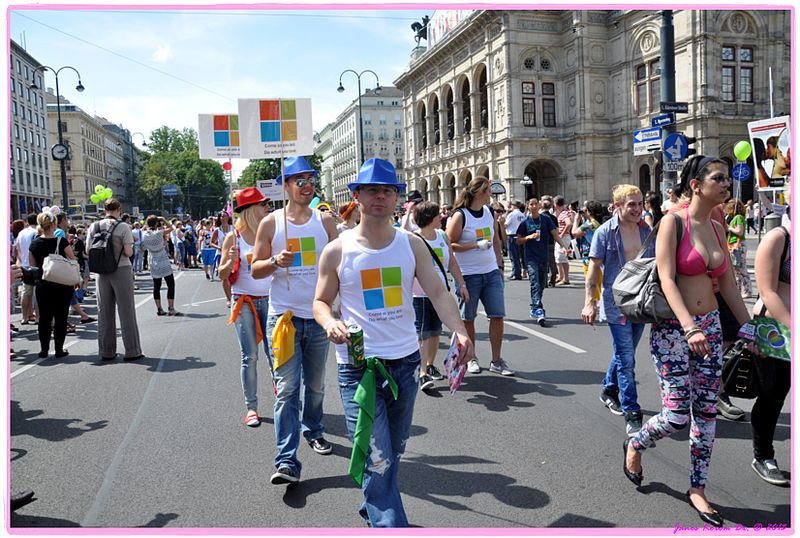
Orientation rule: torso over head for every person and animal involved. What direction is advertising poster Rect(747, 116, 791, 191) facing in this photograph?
toward the camera

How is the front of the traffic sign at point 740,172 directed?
toward the camera

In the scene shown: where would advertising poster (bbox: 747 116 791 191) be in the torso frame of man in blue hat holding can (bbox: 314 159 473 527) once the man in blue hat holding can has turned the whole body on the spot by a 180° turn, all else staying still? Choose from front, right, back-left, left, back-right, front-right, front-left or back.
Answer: front-right

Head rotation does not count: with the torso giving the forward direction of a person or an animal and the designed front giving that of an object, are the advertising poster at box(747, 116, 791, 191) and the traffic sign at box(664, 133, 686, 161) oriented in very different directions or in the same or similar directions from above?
same or similar directions

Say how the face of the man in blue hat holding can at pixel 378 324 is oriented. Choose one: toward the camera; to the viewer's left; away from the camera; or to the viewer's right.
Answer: toward the camera

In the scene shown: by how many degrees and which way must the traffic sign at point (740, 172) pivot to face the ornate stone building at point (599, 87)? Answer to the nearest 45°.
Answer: approximately 180°

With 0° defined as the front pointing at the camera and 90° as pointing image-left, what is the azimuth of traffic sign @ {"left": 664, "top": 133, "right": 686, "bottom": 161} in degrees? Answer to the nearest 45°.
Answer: approximately 0°

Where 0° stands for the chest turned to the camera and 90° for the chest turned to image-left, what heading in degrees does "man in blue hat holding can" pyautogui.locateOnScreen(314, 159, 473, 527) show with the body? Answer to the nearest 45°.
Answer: approximately 0°
